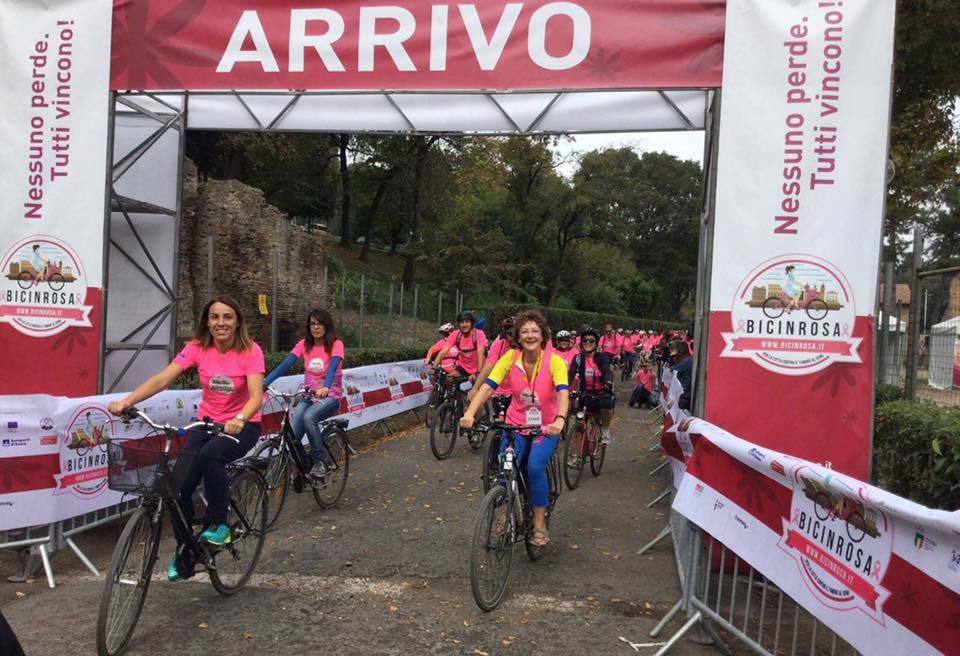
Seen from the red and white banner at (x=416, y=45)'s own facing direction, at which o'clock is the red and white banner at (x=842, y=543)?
the red and white banner at (x=842, y=543) is roughly at 11 o'clock from the red and white banner at (x=416, y=45).

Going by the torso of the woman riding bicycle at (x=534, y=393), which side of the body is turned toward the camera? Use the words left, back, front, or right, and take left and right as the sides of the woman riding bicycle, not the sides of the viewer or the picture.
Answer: front

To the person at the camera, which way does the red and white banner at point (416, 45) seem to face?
facing the viewer

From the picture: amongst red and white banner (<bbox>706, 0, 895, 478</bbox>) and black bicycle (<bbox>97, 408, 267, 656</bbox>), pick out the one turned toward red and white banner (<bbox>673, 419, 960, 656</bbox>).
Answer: red and white banner (<bbox>706, 0, 895, 478</bbox>)

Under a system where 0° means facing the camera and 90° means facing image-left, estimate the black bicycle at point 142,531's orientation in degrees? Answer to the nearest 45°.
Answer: approximately 45°

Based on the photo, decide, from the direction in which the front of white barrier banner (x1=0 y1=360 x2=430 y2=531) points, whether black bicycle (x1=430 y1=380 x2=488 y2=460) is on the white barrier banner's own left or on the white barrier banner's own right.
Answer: on the white barrier banner's own left

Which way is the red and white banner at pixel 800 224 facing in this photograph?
toward the camera

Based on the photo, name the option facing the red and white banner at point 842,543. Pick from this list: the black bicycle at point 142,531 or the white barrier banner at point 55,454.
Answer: the white barrier banner

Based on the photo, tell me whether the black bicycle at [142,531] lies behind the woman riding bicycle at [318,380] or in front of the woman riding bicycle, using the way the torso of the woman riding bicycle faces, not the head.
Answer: in front

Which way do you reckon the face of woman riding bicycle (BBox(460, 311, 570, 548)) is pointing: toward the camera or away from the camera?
toward the camera

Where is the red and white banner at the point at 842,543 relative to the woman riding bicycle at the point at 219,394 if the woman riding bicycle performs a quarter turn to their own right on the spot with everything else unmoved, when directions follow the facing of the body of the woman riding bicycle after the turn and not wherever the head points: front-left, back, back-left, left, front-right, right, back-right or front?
back

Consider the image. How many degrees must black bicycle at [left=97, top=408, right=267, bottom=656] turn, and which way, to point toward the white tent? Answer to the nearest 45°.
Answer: approximately 135° to its left

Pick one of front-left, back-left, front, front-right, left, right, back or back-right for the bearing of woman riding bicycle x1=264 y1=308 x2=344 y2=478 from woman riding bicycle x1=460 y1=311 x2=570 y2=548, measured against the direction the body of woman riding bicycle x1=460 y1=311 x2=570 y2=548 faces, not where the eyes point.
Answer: back-right

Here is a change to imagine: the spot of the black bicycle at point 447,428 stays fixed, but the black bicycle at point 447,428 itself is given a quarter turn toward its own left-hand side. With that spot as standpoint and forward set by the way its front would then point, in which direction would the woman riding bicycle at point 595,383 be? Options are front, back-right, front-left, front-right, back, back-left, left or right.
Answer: front-left

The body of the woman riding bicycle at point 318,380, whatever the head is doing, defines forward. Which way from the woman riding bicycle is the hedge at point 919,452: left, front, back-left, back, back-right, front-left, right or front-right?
left

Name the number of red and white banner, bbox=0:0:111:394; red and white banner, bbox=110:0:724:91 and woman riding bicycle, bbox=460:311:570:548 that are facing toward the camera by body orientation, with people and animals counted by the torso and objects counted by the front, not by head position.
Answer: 3

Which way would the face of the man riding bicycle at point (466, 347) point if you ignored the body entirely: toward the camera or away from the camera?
toward the camera

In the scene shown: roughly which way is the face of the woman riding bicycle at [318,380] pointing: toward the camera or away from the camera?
toward the camera
